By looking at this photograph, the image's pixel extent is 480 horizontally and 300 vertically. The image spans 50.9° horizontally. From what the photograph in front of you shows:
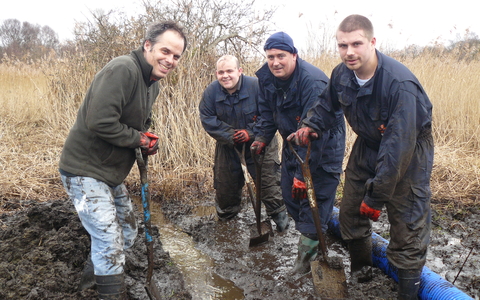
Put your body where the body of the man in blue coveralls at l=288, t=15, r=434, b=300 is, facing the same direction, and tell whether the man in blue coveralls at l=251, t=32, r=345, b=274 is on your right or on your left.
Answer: on your right

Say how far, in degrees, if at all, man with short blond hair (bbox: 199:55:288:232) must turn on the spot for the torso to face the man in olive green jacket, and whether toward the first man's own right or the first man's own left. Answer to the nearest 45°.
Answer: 0° — they already face them

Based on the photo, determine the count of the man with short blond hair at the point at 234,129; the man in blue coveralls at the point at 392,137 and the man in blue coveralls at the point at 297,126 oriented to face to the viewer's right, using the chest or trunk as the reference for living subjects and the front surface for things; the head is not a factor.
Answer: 0

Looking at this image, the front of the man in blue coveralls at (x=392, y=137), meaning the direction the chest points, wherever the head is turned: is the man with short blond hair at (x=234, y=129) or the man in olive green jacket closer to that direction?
the man in olive green jacket

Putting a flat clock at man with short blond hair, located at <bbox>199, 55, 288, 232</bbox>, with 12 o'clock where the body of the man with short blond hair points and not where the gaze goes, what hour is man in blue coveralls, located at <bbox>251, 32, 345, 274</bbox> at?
The man in blue coveralls is roughly at 11 o'clock from the man with short blond hair.

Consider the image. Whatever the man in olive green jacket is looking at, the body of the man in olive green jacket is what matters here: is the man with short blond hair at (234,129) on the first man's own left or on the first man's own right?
on the first man's own left

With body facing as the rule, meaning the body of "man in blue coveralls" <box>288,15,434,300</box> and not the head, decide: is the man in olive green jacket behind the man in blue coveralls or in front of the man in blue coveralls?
in front

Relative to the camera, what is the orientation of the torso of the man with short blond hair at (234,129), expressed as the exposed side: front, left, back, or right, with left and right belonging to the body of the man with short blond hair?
front

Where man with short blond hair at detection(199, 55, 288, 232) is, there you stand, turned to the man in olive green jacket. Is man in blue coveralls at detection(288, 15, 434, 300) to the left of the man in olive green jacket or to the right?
left

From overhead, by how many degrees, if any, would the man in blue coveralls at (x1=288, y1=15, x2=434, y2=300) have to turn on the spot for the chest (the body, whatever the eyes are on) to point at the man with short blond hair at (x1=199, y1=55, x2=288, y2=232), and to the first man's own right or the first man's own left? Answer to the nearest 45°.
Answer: approximately 90° to the first man's own right
